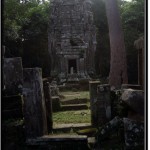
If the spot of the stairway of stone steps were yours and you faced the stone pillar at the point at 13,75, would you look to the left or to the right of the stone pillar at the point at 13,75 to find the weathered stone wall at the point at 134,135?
left

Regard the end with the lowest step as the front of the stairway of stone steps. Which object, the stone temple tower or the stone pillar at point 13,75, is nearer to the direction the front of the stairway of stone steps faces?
the stone pillar

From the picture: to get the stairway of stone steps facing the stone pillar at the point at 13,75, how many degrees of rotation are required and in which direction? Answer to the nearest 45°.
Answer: approximately 45° to its right

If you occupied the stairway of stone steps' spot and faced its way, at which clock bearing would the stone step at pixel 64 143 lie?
The stone step is roughly at 12 o'clock from the stairway of stone steps.

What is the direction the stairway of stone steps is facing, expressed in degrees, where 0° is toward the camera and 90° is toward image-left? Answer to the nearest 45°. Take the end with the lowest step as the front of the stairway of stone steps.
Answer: approximately 0°

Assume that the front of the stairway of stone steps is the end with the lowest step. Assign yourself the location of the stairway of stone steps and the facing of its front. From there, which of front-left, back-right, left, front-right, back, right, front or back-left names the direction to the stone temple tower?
back

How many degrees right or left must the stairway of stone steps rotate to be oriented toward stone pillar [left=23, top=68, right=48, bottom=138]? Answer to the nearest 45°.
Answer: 0° — it already faces it

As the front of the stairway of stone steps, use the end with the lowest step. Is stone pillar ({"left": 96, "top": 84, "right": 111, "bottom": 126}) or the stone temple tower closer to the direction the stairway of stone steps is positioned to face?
the stone pillar

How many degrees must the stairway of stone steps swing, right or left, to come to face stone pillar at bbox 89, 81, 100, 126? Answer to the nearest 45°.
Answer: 0° — it already faces it
